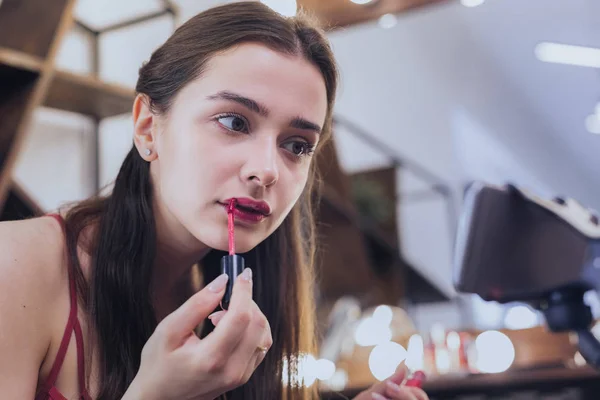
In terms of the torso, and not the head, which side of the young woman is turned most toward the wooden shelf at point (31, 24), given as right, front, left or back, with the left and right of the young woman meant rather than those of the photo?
back

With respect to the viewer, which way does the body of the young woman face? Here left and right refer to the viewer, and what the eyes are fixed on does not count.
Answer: facing the viewer and to the right of the viewer

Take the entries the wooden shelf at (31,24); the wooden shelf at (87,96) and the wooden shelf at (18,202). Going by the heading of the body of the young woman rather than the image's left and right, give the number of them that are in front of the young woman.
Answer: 0

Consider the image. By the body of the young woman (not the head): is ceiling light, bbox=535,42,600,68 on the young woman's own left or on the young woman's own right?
on the young woman's own left

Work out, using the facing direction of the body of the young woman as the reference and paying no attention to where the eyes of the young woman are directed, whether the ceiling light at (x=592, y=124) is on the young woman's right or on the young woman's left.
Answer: on the young woman's left

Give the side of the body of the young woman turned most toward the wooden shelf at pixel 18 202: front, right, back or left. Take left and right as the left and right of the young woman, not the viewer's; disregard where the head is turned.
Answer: back

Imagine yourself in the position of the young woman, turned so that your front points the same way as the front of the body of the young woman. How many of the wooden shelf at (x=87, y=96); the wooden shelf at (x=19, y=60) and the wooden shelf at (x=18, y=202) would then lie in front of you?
0

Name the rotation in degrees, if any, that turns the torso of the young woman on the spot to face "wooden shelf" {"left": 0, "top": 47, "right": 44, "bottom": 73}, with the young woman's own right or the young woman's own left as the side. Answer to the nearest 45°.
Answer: approximately 180°

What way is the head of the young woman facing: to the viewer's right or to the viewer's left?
to the viewer's right
